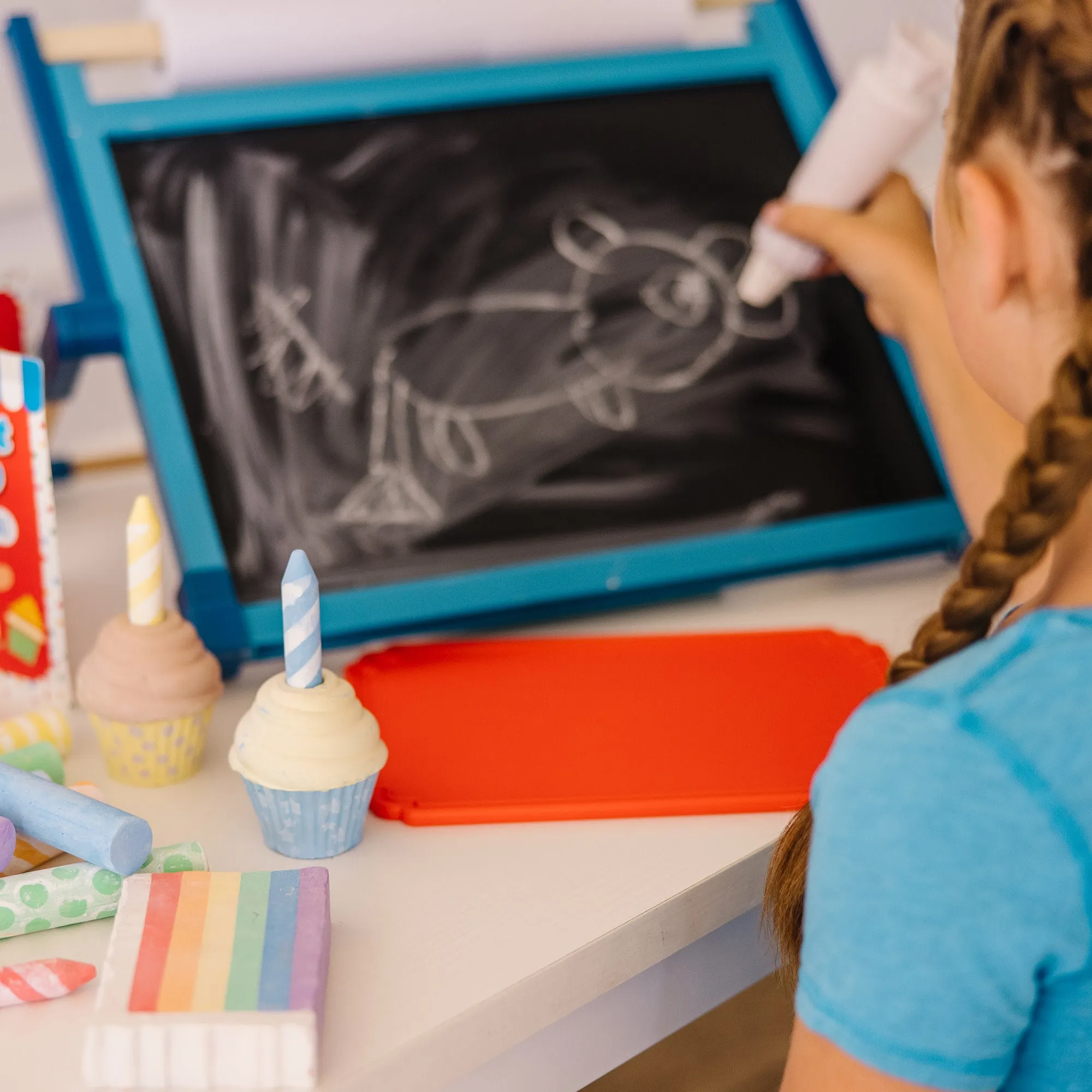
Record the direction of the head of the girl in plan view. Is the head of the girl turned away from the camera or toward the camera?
away from the camera

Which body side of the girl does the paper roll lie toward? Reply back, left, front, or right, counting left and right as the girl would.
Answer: front

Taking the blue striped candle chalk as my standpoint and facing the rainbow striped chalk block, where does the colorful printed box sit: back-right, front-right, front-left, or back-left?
back-right

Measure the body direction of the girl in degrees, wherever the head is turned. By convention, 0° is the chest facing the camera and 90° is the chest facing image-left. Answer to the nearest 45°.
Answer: approximately 135°
